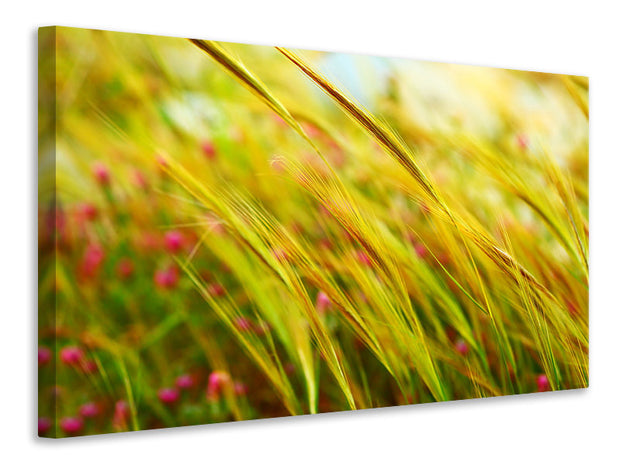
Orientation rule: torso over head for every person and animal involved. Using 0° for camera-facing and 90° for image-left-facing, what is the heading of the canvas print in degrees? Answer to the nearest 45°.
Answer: approximately 315°
